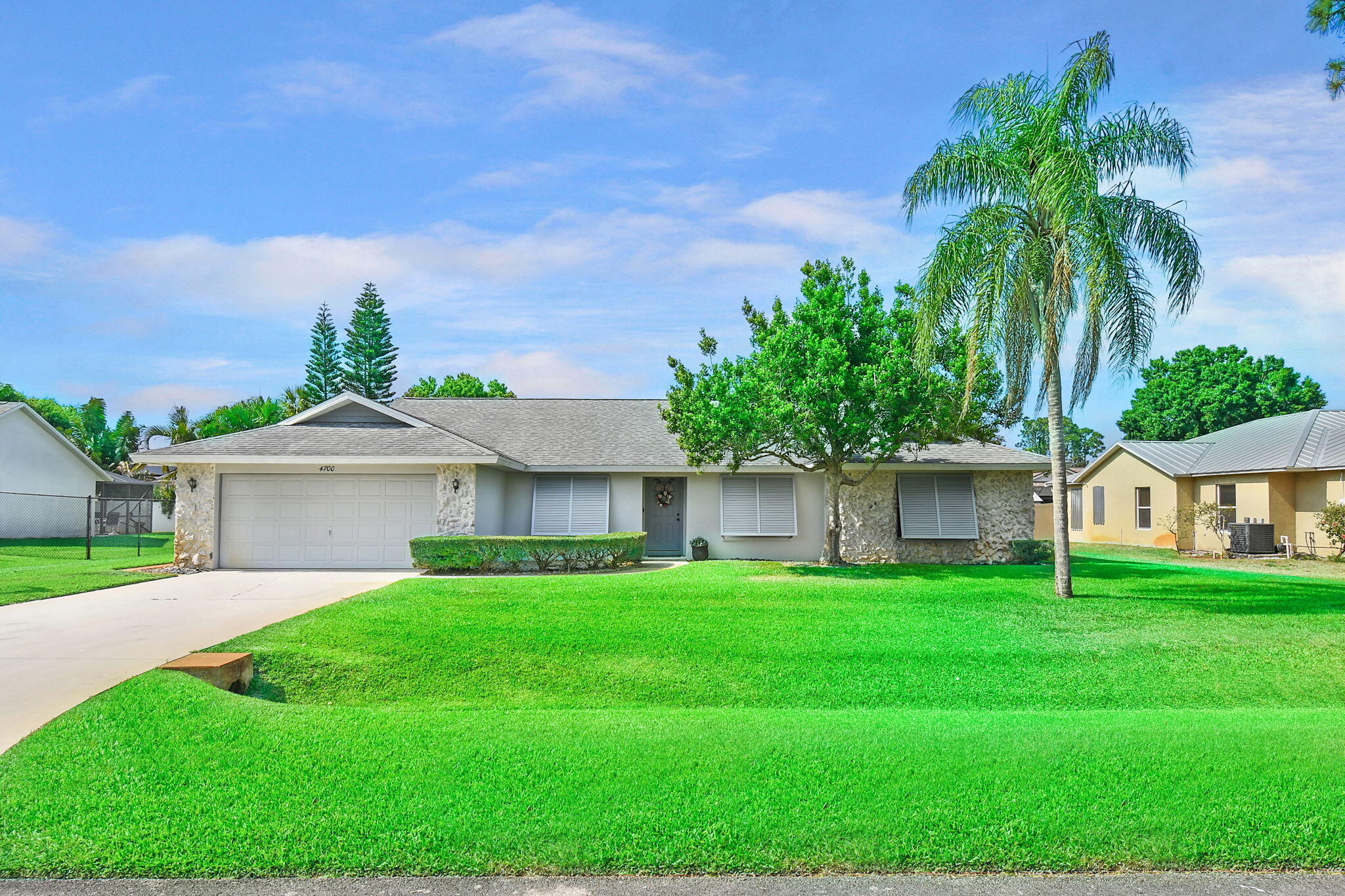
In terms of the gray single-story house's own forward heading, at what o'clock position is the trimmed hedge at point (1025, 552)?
The trimmed hedge is roughly at 9 o'clock from the gray single-story house.

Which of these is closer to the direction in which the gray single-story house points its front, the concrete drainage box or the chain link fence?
the concrete drainage box

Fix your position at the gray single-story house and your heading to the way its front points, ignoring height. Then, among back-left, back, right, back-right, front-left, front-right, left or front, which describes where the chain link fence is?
back-right

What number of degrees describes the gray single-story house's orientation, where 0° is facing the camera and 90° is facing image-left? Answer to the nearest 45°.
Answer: approximately 0°

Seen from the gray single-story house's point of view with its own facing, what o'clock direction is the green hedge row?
The green hedge row is roughly at 12 o'clock from the gray single-story house.

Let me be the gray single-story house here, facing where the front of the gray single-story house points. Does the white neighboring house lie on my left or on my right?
on my right

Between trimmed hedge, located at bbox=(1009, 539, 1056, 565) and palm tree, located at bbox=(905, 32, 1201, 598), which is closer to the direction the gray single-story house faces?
the palm tree
